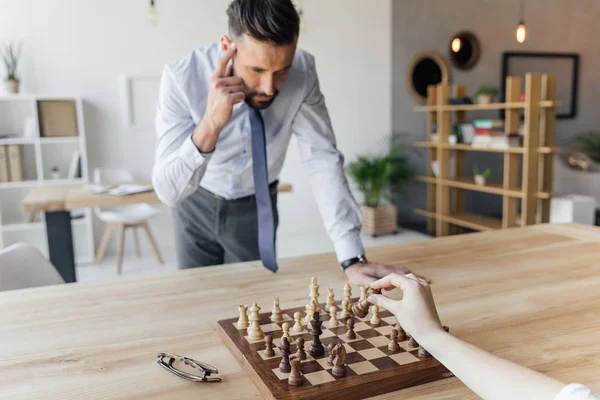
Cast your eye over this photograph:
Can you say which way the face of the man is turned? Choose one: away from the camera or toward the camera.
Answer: toward the camera

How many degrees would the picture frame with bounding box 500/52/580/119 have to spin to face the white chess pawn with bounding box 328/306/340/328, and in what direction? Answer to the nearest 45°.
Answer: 0° — it already faces it

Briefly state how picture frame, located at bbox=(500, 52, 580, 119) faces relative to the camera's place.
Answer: facing the viewer

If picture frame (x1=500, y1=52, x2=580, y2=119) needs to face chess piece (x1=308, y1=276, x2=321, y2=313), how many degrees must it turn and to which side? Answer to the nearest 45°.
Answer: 0° — it already faces it

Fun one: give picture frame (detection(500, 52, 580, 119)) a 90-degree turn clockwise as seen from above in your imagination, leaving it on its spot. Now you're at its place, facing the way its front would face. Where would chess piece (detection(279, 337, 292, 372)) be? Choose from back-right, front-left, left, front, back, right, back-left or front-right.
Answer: left

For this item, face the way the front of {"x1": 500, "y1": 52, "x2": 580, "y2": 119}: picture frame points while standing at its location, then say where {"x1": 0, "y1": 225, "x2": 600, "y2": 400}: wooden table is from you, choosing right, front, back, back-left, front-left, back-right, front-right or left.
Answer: front

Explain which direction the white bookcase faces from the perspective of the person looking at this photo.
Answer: facing the viewer

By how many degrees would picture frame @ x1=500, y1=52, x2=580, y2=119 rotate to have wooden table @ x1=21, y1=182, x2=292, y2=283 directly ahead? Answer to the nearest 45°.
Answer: approximately 45° to its right

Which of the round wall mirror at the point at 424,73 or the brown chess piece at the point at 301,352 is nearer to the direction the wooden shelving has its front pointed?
the brown chess piece

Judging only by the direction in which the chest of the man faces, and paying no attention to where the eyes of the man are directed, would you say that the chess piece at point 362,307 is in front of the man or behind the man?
in front

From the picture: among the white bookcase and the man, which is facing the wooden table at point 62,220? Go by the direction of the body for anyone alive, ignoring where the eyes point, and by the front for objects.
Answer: the white bookcase

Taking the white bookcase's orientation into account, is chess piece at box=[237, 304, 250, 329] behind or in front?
in front

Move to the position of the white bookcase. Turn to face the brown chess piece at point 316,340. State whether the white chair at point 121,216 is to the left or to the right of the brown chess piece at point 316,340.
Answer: left

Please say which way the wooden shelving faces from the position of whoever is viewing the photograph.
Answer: facing the viewer and to the left of the viewer

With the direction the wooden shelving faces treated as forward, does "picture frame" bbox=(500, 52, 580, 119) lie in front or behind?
behind

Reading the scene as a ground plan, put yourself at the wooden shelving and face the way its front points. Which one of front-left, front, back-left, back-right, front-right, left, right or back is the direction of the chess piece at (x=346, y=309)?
front-left

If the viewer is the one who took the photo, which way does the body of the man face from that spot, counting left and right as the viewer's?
facing the viewer and to the right of the viewer

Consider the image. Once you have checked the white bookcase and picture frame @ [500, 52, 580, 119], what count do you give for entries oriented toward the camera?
2
